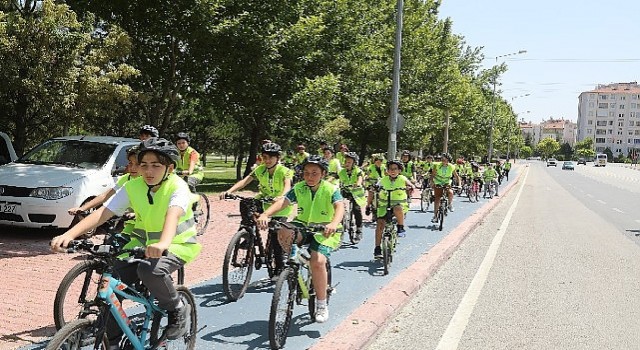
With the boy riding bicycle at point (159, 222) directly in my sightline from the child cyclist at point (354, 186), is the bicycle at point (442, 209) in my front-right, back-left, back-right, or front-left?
back-left

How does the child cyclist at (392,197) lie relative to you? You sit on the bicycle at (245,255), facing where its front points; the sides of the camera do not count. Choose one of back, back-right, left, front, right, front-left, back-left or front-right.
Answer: back

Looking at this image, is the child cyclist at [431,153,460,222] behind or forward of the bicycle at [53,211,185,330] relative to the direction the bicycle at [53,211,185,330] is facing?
behind

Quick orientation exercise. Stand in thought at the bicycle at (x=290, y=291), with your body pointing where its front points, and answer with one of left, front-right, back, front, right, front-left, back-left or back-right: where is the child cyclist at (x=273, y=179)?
back-right

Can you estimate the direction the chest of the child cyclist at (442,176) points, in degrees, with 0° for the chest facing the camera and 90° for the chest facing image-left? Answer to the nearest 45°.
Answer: approximately 0°

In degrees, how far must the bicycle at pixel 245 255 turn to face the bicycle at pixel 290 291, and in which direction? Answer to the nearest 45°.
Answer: approximately 45° to its left
